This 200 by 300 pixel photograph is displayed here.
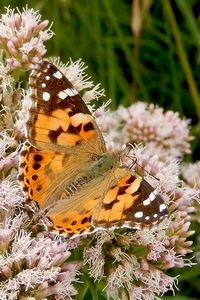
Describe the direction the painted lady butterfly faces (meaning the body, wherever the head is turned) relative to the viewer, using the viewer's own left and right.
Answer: facing away from the viewer and to the right of the viewer
